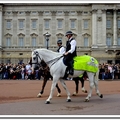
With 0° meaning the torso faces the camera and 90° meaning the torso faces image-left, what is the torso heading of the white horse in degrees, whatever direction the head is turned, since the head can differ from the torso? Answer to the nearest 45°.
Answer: approximately 90°
